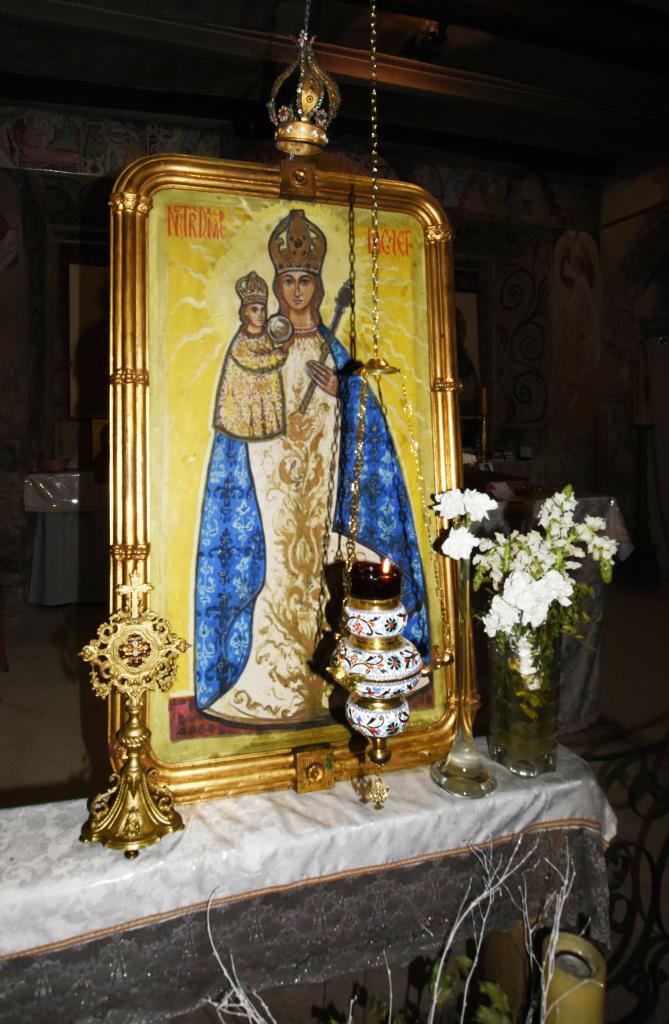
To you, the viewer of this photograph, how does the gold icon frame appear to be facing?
facing the viewer and to the right of the viewer

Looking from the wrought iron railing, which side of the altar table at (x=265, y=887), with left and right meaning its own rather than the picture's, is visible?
left

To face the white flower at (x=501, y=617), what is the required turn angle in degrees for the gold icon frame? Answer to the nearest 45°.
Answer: approximately 45° to its left

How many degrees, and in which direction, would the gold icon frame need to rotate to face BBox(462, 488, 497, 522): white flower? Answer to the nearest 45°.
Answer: approximately 45° to its left
